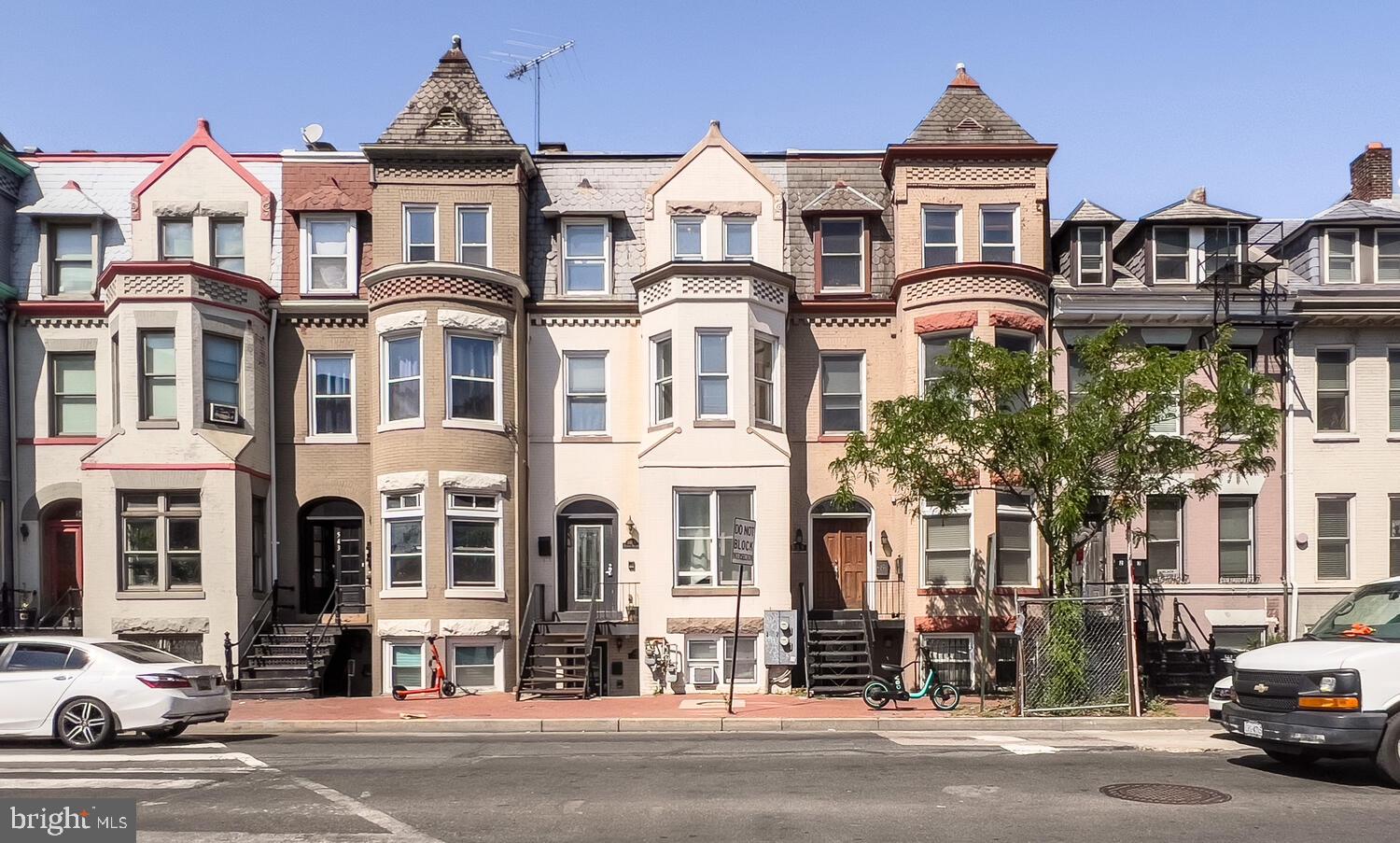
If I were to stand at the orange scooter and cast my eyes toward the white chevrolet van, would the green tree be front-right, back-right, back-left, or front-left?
front-left

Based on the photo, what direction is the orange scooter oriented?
to the viewer's right

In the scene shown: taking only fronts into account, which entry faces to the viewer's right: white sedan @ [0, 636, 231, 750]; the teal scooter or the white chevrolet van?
the teal scooter

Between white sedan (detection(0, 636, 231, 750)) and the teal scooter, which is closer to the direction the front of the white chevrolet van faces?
the white sedan

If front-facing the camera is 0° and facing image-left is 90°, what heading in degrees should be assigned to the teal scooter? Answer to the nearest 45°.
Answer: approximately 270°

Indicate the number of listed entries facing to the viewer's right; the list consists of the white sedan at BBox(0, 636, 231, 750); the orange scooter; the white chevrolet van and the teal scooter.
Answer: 2

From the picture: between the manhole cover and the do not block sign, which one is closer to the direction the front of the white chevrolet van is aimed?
the manhole cover

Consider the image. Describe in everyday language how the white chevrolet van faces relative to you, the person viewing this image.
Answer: facing the viewer and to the left of the viewer

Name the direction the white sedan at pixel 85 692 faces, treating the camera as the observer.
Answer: facing away from the viewer and to the left of the viewer
